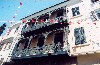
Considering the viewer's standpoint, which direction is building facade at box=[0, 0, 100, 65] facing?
facing the viewer and to the left of the viewer
